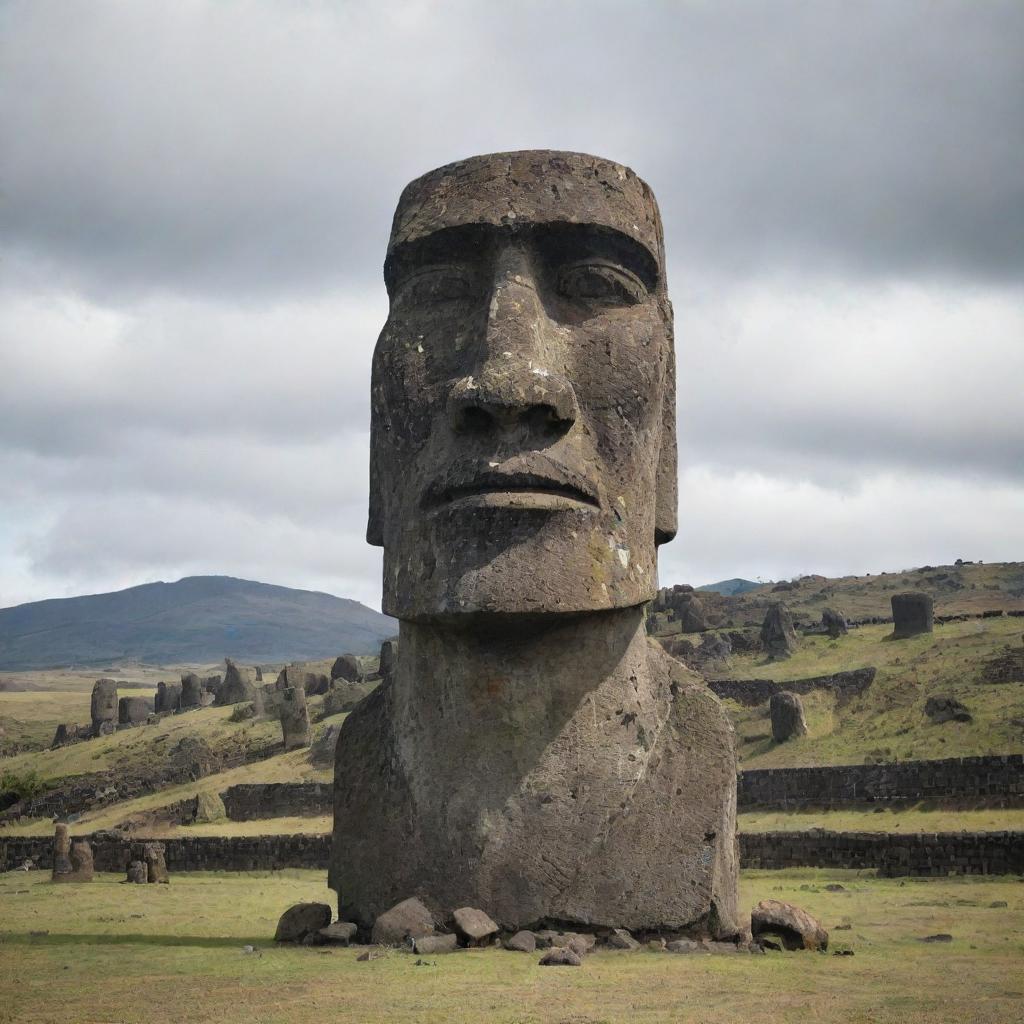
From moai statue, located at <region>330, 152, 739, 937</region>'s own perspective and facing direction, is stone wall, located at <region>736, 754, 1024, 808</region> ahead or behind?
behind

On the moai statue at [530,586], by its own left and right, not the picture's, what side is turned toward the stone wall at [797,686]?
back

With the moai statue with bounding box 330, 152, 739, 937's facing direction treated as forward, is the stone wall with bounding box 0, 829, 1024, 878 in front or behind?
behind

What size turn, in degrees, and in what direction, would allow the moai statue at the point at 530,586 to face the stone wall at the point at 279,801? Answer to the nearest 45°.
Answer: approximately 180°

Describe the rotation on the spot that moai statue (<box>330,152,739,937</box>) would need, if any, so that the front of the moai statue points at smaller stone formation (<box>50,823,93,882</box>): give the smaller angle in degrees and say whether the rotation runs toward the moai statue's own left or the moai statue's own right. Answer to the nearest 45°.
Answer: approximately 135° to the moai statue's own right

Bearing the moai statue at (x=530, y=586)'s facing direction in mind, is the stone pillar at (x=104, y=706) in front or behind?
behind

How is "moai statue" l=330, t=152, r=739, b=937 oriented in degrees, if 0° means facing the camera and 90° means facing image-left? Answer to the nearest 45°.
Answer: approximately 0°

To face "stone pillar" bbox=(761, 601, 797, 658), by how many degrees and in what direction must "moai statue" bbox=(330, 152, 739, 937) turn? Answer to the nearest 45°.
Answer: approximately 180°

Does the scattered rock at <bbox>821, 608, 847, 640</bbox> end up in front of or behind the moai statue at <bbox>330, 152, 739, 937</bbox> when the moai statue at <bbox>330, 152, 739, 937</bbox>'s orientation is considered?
behind
